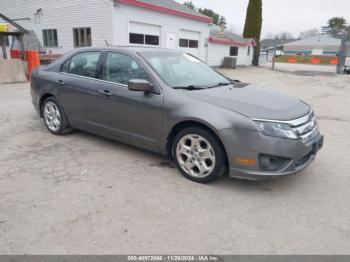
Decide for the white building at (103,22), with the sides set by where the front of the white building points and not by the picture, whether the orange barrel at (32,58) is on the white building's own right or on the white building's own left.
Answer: on the white building's own right

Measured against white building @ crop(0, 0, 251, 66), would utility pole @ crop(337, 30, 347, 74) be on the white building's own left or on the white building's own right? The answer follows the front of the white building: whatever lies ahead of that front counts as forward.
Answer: on the white building's own left

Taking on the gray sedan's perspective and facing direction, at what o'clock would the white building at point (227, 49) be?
The white building is roughly at 8 o'clock from the gray sedan.

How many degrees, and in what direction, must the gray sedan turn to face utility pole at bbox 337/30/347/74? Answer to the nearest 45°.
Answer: approximately 90° to its left

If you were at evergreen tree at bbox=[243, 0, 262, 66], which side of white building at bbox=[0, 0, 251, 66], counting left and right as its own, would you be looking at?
left

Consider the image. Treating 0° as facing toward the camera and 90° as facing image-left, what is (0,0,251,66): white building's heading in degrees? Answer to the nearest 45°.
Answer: approximately 315°

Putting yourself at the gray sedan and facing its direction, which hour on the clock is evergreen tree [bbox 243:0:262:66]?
The evergreen tree is roughly at 8 o'clock from the gray sedan.

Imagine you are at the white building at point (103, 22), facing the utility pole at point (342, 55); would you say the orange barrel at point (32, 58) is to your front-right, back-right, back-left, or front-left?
back-right
